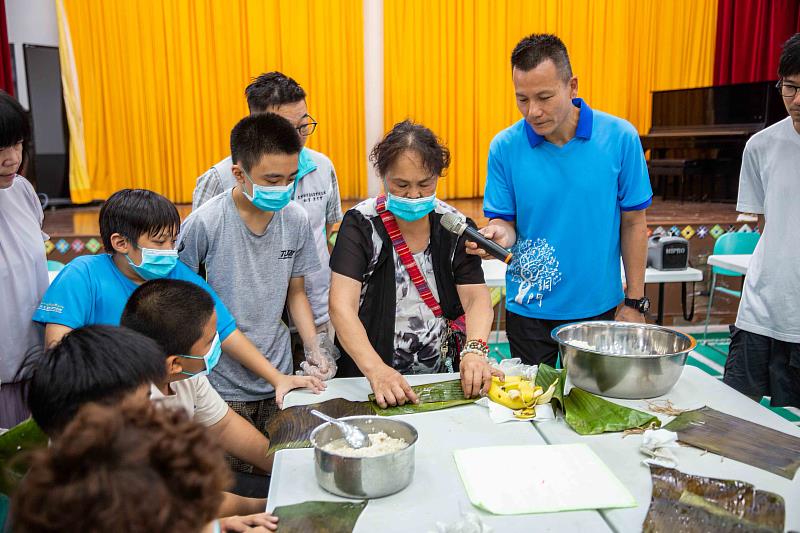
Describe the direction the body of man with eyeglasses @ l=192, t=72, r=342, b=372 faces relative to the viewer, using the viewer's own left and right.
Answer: facing the viewer and to the right of the viewer

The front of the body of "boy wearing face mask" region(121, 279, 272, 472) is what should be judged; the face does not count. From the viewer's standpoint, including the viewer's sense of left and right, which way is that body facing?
facing to the right of the viewer

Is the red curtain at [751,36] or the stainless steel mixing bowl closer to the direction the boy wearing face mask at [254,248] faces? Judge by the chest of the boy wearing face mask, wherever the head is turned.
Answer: the stainless steel mixing bowl

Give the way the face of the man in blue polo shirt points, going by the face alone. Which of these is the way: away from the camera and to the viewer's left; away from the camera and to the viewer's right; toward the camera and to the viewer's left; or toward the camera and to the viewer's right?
toward the camera and to the viewer's left

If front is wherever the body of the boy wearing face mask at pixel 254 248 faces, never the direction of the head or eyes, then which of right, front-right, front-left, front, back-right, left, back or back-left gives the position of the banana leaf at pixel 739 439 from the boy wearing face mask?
front

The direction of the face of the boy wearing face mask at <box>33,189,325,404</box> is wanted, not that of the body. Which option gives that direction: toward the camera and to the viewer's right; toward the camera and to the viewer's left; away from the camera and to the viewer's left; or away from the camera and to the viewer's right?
toward the camera and to the viewer's right

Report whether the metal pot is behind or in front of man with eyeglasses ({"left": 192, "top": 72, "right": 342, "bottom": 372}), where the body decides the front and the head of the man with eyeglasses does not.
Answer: in front

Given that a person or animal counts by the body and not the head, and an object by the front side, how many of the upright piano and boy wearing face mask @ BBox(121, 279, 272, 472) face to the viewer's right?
1

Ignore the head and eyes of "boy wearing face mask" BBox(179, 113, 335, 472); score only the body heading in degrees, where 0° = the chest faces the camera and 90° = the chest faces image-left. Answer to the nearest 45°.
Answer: approximately 315°

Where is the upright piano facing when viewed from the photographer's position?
facing the viewer and to the left of the viewer

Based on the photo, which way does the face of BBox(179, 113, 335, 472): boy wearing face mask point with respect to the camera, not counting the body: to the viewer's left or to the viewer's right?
to the viewer's right

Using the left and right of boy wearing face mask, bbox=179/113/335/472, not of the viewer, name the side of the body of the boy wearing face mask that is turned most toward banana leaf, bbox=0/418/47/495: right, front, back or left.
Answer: right

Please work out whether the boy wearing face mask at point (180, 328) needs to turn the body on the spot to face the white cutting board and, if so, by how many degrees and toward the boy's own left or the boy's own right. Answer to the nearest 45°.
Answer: approximately 45° to the boy's own right

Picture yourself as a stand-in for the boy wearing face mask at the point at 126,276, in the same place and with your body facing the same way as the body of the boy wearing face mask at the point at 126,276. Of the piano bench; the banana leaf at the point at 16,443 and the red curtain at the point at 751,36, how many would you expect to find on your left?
2
